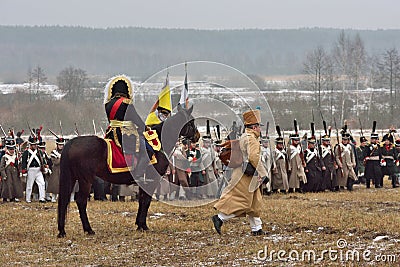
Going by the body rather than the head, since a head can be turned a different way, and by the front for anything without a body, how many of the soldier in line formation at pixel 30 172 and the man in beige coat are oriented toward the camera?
1

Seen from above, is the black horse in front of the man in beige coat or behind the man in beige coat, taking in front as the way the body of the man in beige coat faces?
behind

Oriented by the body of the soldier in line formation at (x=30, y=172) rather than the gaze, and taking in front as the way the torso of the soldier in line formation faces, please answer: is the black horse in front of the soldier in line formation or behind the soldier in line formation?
in front

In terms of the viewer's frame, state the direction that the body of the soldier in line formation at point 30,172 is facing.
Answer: toward the camera

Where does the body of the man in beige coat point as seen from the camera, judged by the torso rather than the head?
to the viewer's right

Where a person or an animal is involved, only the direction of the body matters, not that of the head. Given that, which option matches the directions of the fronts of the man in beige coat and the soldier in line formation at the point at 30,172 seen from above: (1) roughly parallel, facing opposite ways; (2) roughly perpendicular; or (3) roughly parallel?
roughly perpendicular

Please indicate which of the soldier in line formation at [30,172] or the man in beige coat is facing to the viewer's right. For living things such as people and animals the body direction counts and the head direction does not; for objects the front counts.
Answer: the man in beige coat

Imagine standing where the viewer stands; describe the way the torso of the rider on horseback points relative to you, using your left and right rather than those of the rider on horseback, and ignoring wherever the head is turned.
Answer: facing away from the viewer and to the right of the viewer

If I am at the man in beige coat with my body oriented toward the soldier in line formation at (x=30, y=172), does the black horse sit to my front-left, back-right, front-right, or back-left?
front-left

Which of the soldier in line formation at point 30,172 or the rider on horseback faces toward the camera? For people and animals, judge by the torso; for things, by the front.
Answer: the soldier in line formation

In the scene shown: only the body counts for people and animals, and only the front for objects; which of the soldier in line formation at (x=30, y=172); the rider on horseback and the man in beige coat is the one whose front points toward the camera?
the soldier in line formation
